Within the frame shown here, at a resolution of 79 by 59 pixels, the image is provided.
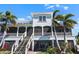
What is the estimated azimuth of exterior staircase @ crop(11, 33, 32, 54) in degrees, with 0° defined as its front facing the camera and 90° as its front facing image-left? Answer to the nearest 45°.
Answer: approximately 45°

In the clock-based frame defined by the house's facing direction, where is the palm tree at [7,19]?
The palm tree is roughly at 3 o'clock from the house.

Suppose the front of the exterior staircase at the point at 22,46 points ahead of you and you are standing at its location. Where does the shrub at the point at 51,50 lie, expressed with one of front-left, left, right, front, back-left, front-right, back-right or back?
back-left

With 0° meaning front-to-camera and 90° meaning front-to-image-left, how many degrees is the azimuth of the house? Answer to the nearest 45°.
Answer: approximately 0°
